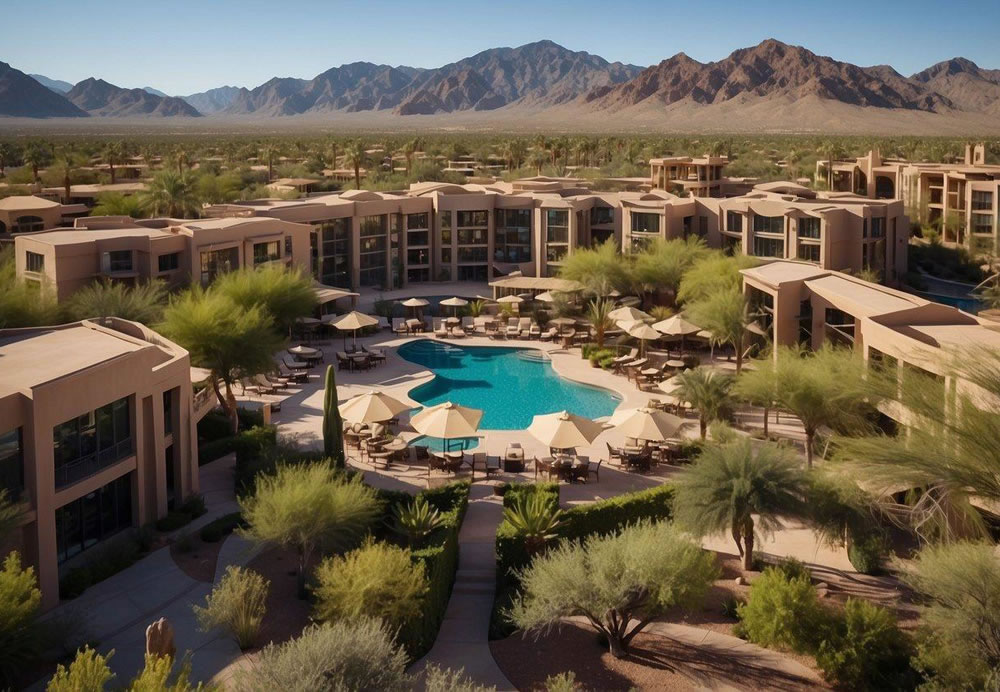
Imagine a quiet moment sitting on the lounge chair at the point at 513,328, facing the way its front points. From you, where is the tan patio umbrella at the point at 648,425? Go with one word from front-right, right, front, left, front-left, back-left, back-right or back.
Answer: front

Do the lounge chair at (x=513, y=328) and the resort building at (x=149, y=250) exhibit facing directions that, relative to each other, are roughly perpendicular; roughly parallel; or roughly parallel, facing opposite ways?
roughly parallel

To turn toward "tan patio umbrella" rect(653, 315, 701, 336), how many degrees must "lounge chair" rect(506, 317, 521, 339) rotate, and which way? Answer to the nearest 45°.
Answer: approximately 45° to its left

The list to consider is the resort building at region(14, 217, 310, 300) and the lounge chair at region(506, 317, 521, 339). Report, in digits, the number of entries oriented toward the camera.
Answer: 2

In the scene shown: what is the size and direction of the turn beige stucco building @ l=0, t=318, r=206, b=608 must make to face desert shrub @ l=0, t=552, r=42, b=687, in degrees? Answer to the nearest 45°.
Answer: approximately 45° to its right

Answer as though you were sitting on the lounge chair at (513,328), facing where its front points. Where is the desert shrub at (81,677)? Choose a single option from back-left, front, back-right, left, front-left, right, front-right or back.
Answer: front

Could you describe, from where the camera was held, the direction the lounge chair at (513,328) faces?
facing the viewer

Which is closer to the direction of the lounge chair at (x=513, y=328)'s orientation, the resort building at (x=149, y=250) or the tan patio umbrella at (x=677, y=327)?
the tan patio umbrella

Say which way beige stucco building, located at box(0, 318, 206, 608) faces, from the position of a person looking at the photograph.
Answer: facing the viewer and to the right of the viewer

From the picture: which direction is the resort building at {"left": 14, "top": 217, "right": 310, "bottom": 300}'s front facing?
toward the camera

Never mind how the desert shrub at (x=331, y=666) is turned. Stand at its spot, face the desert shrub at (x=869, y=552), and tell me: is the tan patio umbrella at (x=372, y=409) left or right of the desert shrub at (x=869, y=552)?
left

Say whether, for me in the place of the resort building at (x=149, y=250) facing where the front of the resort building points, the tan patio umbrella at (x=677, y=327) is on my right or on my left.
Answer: on my left
